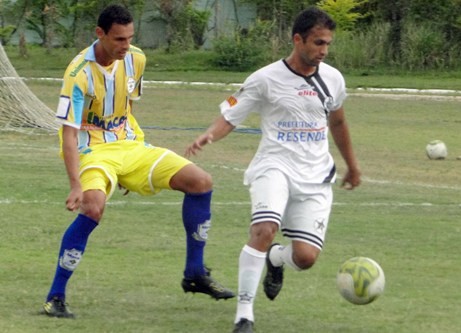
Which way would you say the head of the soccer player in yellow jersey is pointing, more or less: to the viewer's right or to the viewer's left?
to the viewer's right

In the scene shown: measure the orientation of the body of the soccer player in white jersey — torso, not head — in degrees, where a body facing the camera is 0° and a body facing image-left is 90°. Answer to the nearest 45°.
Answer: approximately 315°

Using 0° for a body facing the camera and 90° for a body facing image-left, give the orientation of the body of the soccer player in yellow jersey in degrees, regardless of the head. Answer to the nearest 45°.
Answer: approximately 315°

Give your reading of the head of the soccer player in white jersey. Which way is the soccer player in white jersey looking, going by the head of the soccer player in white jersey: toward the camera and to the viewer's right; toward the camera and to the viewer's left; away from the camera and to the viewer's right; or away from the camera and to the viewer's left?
toward the camera and to the viewer's right
